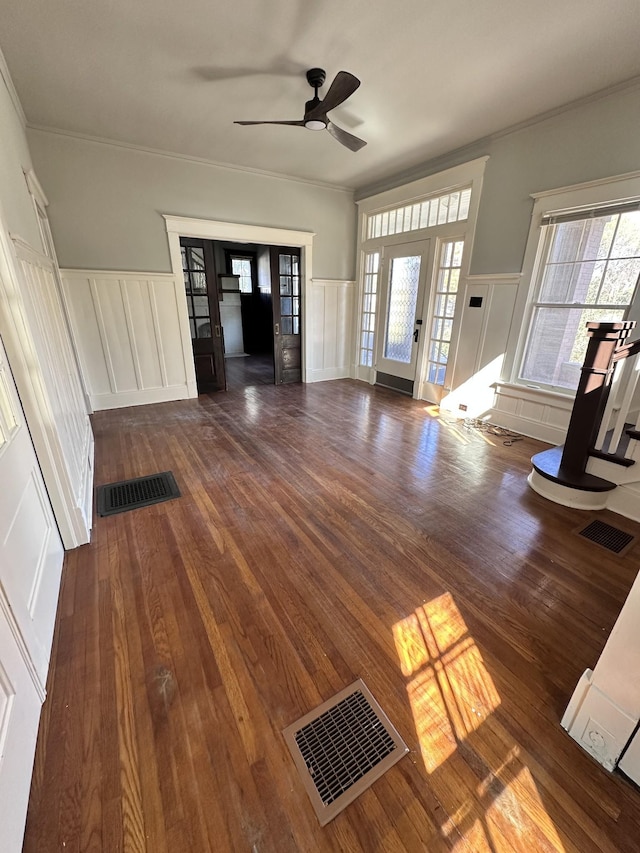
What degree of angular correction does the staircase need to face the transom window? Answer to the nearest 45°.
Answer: approximately 45° to its right

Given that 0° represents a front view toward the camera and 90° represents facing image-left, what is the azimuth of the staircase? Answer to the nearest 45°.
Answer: approximately 90°

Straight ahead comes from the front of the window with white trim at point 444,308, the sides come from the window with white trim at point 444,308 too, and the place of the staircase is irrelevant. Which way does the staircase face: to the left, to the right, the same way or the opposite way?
to the right

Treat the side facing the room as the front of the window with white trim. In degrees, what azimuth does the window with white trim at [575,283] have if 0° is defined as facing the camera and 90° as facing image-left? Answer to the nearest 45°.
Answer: approximately 45°

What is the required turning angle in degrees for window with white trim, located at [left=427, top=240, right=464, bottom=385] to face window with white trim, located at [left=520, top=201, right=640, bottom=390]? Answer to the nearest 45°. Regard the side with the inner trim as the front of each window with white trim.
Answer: approximately 90° to its left
